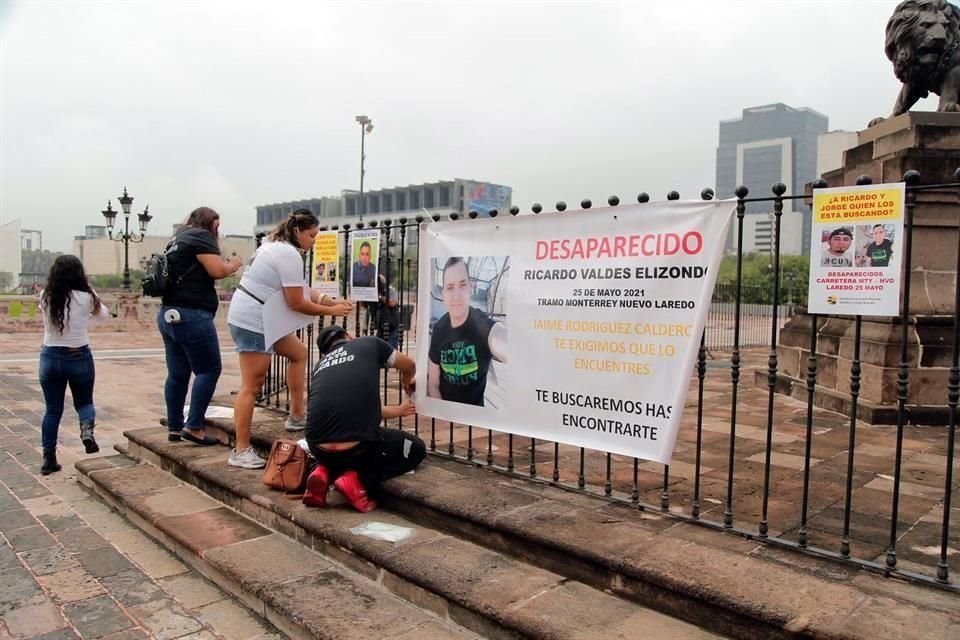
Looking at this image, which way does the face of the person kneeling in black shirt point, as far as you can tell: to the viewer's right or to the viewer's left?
to the viewer's right

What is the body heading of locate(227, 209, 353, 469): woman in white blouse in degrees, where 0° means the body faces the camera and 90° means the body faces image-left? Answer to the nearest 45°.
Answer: approximately 270°

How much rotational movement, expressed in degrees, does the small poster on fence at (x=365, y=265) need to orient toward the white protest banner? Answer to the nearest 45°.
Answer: approximately 90° to its left

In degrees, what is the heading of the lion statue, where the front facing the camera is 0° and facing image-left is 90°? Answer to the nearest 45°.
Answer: approximately 45°

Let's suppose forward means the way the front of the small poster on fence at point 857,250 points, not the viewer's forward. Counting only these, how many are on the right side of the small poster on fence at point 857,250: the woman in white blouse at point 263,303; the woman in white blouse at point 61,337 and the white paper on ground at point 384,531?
3

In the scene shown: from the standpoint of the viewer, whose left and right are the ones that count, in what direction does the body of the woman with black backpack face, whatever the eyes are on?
facing away from the viewer and to the right of the viewer

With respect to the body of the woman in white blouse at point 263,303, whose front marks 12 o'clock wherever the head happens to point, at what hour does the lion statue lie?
The lion statue is roughly at 12 o'clock from the woman in white blouse.

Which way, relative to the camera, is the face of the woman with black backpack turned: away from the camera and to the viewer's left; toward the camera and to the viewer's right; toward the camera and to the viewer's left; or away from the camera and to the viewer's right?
away from the camera and to the viewer's right

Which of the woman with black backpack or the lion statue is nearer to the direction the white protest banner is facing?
the woman with black backpack

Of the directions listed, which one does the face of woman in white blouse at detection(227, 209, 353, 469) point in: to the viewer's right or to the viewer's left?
to the viewer's right

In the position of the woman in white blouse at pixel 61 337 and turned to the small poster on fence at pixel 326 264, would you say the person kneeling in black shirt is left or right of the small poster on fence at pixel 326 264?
right

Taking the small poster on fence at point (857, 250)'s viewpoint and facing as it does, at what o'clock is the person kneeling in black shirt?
The person kneeling in black shirt is roughly at 3 o'clock from the small poster on fence.

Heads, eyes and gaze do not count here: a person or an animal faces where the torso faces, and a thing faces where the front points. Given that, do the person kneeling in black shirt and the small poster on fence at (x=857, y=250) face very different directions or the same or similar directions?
very different directions
